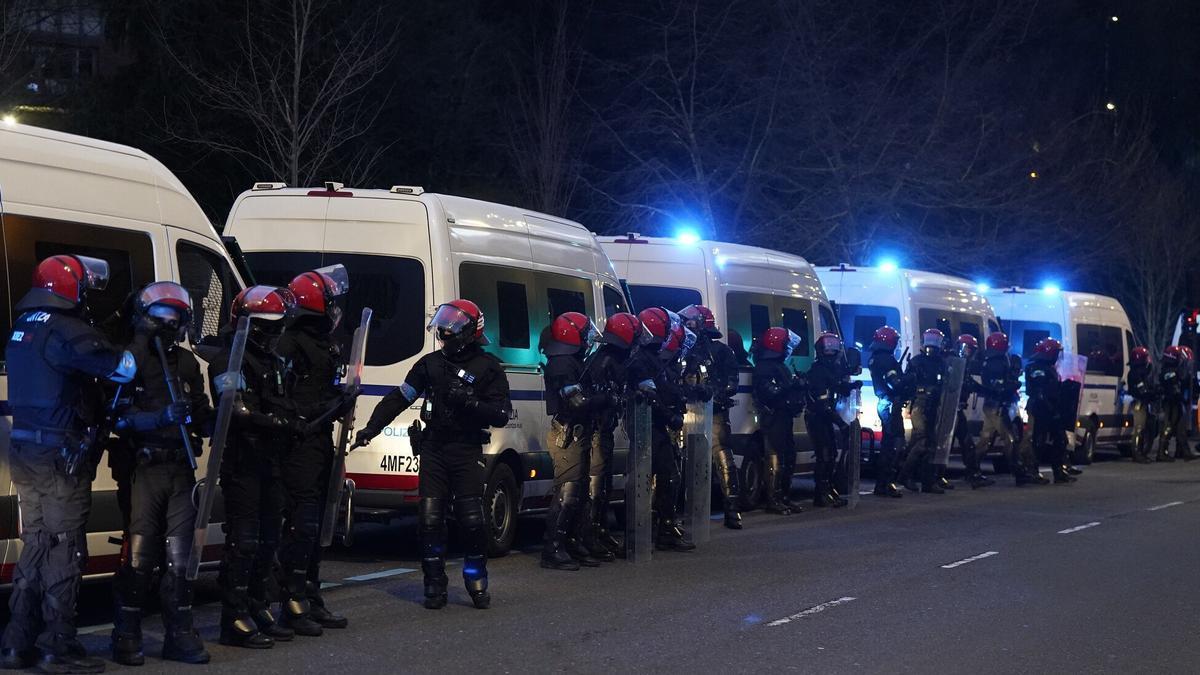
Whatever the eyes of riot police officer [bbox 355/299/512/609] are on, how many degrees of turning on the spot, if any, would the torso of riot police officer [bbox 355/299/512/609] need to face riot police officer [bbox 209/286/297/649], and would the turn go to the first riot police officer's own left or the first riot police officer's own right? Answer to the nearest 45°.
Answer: approximately 45° to the first riot police officer's own right

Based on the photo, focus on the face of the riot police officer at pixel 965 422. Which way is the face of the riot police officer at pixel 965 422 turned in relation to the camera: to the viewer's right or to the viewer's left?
to the viewer's left

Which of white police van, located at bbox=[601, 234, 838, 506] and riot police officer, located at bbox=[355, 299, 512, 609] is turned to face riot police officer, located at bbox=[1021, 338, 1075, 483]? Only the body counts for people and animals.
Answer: the white police van

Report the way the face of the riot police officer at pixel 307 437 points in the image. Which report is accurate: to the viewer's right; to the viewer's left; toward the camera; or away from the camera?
to the viewer's right

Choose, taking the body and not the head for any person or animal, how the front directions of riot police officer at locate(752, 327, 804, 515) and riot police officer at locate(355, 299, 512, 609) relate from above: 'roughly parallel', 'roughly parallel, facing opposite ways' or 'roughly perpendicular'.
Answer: roughly perpendicular

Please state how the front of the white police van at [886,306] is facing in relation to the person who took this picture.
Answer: facing away from the viewer and to the right of the viewer

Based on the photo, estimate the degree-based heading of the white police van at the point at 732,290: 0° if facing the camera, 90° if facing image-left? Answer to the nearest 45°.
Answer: approximately 225°

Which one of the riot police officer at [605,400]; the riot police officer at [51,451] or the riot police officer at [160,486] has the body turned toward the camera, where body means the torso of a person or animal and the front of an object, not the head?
the riot police officer at [160,486]

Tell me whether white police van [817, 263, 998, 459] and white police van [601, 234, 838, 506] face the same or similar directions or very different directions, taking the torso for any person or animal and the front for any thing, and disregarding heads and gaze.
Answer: same or similar directions

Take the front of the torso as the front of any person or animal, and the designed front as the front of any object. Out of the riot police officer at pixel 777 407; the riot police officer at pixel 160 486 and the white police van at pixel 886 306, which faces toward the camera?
the riot police officer at pixel 160 486

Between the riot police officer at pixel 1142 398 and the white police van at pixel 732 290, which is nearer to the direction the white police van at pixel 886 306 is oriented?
the riot police officer
